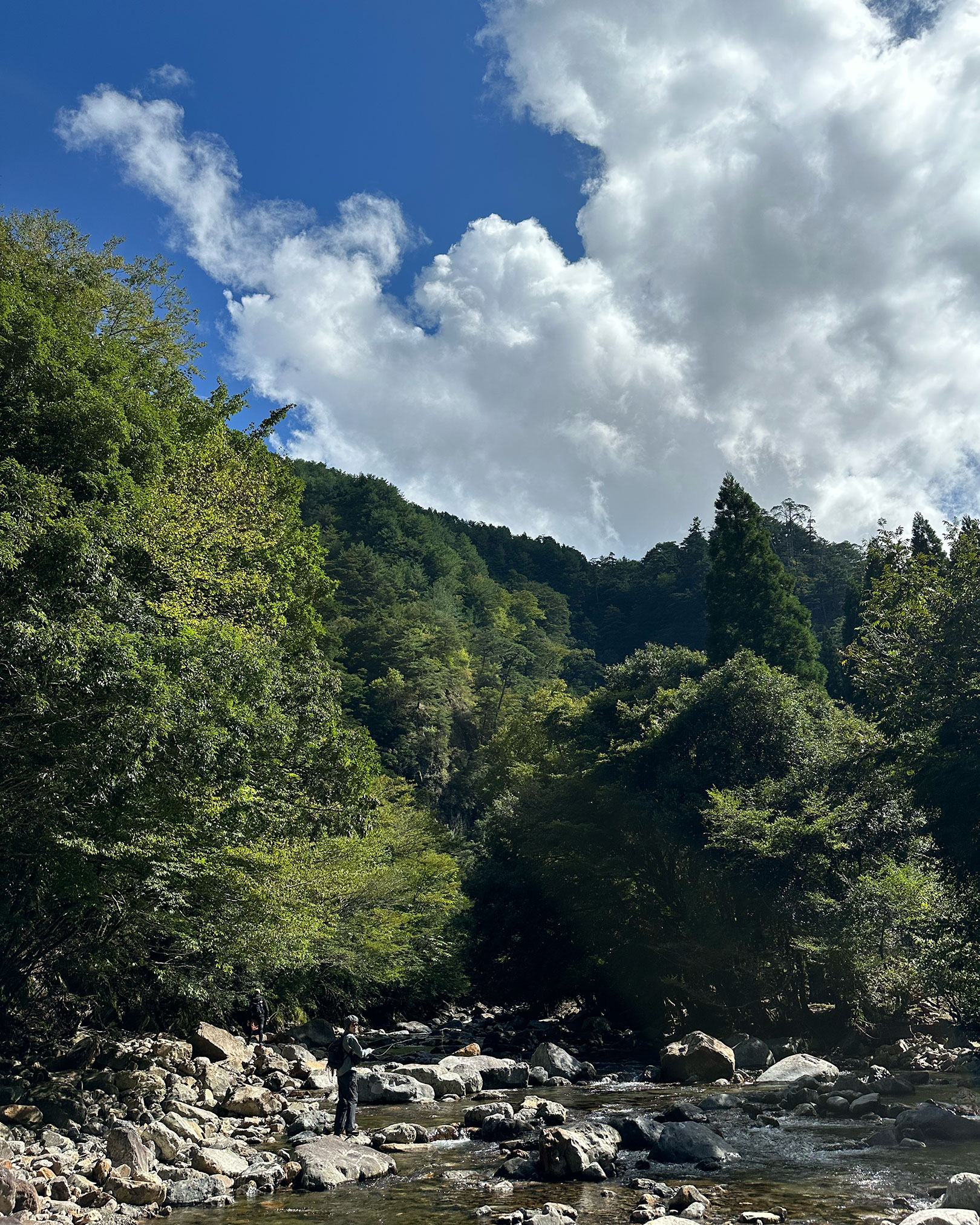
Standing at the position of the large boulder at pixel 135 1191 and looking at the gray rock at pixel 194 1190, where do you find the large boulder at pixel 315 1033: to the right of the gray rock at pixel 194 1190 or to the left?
left

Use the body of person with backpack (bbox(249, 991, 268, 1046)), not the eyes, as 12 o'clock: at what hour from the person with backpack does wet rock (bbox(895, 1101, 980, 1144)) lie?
The wet rock is roughly at 5 o'clock from the person with backpack.

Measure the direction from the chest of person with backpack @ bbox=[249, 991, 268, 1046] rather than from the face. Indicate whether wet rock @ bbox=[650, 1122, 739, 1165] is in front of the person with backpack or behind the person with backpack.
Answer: behind

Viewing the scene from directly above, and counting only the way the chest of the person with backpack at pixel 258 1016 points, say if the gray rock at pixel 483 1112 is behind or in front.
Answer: behind

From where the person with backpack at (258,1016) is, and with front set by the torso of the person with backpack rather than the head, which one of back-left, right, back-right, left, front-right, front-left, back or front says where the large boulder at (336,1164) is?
back

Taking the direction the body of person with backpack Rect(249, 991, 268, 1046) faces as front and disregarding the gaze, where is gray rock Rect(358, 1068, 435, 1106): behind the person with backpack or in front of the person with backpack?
behind

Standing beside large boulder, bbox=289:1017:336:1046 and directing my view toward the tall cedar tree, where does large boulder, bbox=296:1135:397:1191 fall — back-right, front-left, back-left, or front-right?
back-right

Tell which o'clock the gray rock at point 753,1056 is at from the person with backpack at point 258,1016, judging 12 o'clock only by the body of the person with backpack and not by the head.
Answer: The gray rock is roughly at 4 o'clock from the person with backpack.

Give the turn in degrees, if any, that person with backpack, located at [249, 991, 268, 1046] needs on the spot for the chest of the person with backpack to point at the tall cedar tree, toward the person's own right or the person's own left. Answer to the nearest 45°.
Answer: approximately 45° to the person's own right

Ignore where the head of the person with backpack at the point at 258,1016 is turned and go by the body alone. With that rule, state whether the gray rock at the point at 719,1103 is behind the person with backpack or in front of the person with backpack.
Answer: behind

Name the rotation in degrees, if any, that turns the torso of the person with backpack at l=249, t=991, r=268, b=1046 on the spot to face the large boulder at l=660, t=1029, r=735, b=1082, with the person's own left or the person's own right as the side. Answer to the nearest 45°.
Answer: approximately 135° to the person's own right

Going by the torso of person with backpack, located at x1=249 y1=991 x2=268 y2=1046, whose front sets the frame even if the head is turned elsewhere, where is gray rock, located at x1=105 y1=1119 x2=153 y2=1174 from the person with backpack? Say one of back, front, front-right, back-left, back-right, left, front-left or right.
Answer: back

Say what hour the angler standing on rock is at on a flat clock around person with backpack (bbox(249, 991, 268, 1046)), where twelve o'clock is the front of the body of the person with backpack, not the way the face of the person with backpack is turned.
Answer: The angler standing on rock is roughly at 6 o'clock from the person with backpack.

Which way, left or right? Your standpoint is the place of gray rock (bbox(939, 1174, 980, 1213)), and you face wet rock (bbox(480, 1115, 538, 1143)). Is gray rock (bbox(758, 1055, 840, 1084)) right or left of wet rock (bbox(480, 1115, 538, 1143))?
right

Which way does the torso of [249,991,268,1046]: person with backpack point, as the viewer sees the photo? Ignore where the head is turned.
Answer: away from the camera
